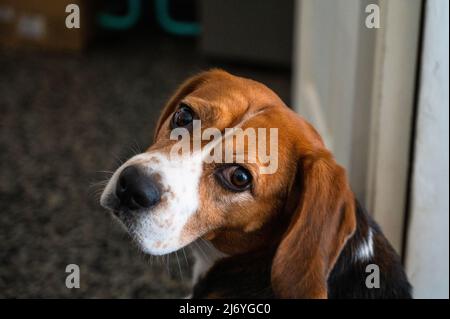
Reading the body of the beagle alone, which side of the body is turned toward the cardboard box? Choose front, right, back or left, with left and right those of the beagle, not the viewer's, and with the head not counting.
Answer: right

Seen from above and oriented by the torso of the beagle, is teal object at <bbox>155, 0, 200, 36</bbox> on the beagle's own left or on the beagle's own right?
on the beagle's own right

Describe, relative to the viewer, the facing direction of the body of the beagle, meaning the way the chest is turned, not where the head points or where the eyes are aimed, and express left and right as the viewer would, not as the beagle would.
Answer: facing the viewer and to the left of the viewer

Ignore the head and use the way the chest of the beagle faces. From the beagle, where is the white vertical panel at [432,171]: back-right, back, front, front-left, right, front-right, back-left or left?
back
